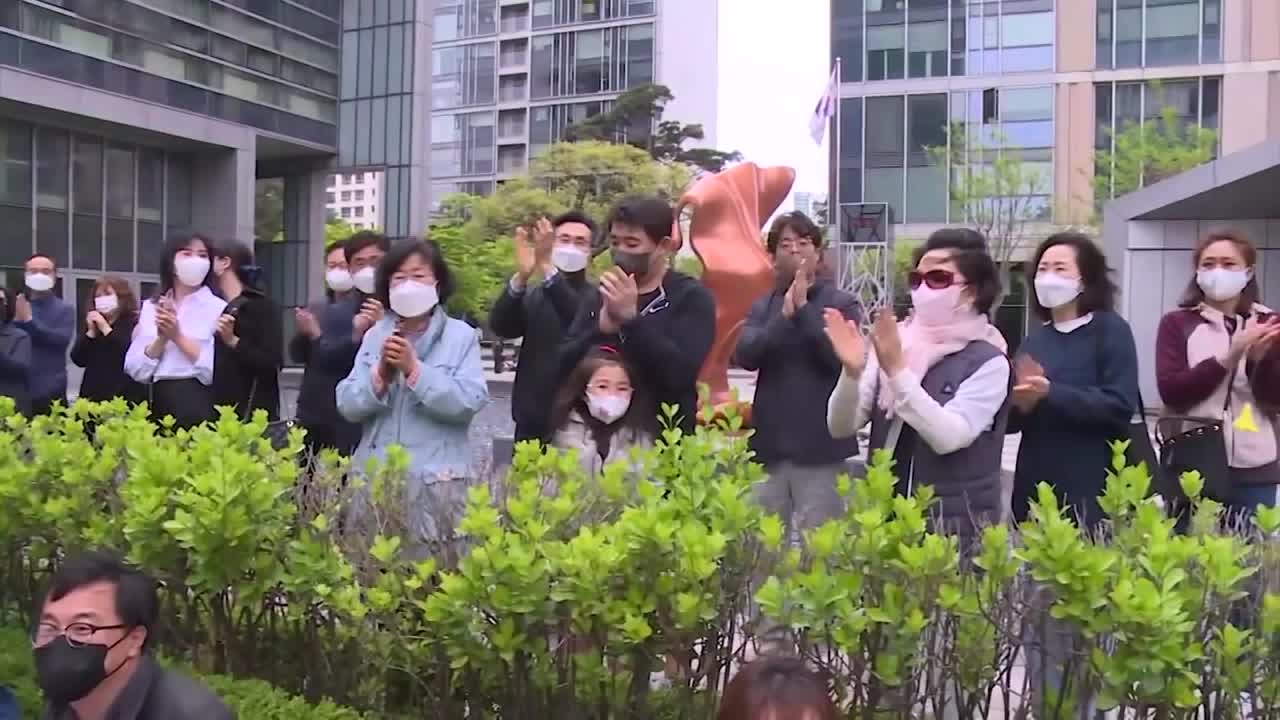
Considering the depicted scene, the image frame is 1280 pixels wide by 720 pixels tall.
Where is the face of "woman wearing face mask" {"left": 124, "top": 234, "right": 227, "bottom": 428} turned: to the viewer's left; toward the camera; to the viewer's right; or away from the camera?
toward the camera

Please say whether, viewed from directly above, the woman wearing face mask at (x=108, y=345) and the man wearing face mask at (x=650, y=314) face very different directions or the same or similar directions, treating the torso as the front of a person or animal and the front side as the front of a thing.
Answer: same or similar directions

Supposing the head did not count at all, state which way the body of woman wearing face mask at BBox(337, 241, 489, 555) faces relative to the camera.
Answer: toward the camera

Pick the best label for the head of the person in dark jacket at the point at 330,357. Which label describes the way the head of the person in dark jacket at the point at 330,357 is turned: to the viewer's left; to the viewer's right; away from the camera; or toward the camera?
toward the camera

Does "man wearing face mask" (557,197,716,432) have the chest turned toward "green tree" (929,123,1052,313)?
no

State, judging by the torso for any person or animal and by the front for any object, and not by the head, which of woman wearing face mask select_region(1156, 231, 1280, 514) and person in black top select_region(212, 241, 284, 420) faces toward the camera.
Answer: the woman wearing face mask

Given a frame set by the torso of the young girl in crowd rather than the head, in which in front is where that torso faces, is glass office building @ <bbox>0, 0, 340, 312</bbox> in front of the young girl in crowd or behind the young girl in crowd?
behind

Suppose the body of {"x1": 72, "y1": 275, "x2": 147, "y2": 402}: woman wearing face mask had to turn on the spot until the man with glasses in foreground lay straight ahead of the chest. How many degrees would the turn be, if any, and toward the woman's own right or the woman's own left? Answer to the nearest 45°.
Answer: approximately 45° to the woman's own left

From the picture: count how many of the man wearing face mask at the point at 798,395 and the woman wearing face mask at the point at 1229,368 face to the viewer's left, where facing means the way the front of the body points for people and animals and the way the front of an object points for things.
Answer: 0

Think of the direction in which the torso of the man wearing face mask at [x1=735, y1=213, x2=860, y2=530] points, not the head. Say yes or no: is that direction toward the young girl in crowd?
no

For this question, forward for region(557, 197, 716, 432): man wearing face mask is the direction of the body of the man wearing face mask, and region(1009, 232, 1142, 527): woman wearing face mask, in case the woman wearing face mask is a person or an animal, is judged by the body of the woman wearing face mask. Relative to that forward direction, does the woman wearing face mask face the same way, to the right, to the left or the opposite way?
the same way

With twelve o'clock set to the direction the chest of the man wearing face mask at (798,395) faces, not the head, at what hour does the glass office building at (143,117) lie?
The glass office building is roughly at 5 o'clock from the man wearing face mask.

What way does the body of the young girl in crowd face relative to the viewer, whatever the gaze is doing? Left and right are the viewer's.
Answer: facing the viewer

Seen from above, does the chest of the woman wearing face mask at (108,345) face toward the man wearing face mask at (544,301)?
no

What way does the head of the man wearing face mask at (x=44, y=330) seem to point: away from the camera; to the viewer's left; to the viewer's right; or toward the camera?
toward the camera

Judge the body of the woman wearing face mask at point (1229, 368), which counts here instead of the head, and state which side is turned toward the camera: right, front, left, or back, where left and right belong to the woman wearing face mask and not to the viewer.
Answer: front

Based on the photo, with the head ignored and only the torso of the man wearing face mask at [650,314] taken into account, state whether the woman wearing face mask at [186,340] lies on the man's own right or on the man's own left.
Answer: on the man's own right

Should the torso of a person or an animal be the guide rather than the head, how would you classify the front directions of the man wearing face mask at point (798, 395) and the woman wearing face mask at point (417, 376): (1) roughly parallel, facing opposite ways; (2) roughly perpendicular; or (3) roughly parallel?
roughly parallel
